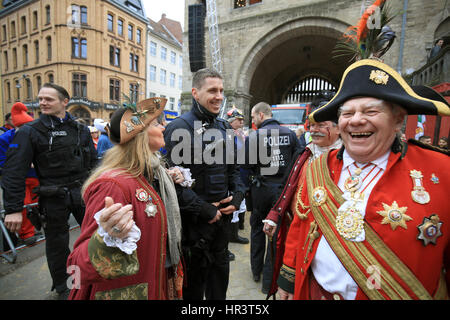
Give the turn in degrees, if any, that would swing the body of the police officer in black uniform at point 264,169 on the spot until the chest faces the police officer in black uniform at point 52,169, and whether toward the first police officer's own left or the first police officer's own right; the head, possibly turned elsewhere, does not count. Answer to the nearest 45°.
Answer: approximately 90° to the first police officer's own left

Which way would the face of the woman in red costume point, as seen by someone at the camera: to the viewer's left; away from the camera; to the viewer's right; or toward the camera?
to the viewer's right

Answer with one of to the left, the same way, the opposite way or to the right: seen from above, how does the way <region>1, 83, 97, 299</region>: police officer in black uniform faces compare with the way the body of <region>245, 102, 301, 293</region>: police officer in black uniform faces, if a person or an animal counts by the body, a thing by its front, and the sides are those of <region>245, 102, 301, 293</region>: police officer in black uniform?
the opposite way

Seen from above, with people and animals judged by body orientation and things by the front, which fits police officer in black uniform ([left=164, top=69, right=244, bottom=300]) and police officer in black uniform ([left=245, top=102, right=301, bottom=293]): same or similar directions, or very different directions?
very different directions

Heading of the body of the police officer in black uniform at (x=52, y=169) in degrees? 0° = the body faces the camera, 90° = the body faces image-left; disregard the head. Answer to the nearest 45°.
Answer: approximately 0°

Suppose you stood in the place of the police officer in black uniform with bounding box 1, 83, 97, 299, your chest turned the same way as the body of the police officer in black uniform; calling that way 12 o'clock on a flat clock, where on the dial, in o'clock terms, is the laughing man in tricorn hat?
The laughing man in tricorn hat is roughly at 11 o'clock from the police officer in black uniform.

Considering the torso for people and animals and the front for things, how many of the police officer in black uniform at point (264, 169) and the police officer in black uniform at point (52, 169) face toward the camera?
1

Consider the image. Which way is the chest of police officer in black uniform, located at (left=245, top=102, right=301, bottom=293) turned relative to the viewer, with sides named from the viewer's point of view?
facing away from the viewer and to the left of the viewer
